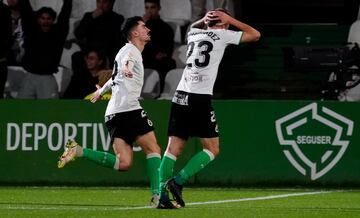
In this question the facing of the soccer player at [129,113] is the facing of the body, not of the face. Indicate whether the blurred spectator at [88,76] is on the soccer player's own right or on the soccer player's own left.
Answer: on the soccer player's own left

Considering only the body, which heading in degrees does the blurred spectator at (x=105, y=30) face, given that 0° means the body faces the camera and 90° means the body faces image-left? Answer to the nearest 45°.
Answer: approximately 0°

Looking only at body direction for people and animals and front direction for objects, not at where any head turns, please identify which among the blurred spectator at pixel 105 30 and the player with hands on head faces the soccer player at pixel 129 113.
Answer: the blurred spectator

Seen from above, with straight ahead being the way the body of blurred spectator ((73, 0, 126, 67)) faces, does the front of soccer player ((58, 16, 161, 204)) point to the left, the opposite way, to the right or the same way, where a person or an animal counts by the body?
to the left

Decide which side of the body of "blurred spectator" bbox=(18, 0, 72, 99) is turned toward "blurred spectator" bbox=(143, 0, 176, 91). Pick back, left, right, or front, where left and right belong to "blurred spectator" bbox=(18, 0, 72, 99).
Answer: left

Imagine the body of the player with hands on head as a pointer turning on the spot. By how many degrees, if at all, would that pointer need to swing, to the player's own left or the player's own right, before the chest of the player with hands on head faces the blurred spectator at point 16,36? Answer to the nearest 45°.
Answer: approximately 90° to the player's own left

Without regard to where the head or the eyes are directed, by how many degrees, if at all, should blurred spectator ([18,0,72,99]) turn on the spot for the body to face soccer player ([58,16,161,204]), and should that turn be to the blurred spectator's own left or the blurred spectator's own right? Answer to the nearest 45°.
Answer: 0° — they already face them

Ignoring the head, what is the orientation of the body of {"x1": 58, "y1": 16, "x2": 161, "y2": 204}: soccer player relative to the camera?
to the viewer's right

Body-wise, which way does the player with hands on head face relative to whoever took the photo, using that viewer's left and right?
facing away from the viewer and to the right of the viewer

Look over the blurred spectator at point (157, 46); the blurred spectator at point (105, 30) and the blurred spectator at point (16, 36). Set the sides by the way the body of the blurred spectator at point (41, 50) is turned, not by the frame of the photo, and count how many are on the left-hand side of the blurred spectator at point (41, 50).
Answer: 2

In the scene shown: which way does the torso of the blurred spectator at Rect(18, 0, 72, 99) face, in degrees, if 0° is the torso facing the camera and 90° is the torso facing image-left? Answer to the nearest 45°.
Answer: approximately 0°

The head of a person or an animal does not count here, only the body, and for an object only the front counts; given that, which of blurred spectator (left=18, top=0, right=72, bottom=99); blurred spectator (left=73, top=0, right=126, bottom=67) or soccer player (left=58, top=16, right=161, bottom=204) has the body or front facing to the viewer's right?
the soccer player
